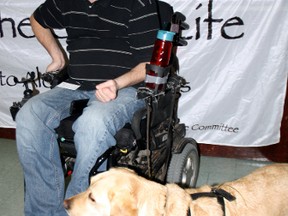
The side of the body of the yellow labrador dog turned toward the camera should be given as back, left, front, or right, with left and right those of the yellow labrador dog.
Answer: left

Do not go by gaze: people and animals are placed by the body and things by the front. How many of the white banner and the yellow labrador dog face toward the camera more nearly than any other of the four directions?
1

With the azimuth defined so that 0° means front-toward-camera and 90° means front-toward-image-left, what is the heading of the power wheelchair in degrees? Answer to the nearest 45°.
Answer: approximately 45°

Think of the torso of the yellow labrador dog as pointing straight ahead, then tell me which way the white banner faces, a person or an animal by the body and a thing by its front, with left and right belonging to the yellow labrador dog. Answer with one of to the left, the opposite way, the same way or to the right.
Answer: to the left

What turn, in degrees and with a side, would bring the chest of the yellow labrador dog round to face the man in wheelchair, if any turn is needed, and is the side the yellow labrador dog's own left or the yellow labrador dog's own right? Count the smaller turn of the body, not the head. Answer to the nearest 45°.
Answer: approximately 45° to the yellow labrador dog's own right

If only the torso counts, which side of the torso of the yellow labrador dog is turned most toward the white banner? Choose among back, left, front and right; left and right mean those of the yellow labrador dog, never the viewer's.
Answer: right

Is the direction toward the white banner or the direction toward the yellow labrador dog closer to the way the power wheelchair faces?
the yellow labrador dog

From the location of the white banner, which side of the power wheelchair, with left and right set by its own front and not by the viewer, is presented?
back

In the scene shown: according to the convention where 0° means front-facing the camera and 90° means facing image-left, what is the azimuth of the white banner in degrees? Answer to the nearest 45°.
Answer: approximately 0°
